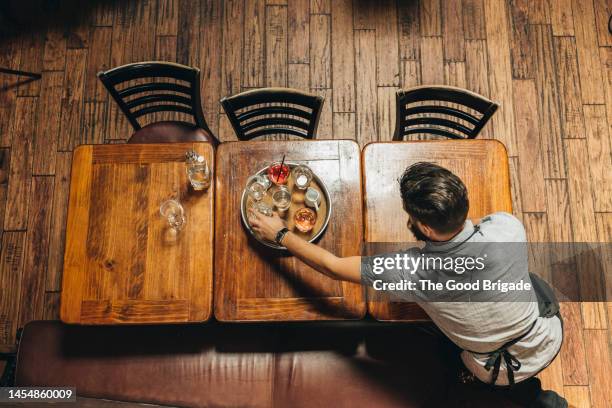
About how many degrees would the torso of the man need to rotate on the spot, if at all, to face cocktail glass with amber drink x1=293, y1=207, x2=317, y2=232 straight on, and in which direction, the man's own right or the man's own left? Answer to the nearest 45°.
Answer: approximately 45° to the man's own left

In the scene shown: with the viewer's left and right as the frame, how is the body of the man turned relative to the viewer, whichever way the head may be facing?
facing away from the viewer and to the left of the viewer

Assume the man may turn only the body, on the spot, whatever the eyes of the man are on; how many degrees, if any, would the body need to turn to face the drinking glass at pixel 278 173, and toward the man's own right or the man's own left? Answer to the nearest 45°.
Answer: approximately 45° to the man's own left

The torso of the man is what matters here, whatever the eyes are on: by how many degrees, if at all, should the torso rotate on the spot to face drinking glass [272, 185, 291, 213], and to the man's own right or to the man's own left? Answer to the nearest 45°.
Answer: approximately 45° to the man's own left
